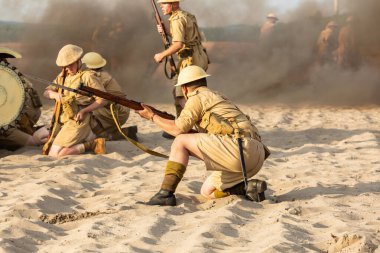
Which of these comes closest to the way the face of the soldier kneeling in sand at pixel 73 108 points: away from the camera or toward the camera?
toward the camera

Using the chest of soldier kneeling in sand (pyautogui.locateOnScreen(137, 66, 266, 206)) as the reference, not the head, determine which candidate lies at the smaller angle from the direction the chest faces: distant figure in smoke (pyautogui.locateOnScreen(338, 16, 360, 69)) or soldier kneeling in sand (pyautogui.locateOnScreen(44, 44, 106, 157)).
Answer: the soldier kneeling in sand

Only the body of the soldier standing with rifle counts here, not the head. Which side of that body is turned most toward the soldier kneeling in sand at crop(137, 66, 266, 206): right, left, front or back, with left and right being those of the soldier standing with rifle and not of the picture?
left

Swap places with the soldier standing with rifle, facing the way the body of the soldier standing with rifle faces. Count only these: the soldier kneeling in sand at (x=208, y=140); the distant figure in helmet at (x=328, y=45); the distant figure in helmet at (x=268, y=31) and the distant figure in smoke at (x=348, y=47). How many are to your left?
1

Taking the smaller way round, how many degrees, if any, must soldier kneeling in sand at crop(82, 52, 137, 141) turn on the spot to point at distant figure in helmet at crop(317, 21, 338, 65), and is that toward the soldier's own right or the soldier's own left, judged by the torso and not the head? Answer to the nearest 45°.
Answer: approximately 135° to the soldier's own right

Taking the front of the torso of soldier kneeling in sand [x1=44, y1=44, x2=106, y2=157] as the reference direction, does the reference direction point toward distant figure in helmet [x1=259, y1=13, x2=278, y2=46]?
no

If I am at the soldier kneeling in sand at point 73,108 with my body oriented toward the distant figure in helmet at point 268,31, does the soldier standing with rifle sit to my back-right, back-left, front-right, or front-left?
front-right

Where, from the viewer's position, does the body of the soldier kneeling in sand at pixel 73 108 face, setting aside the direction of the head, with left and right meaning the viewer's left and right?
facing the viewer and to the left of the viewer

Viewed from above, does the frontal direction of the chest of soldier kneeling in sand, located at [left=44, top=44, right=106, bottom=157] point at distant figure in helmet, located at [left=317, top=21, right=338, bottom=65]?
no

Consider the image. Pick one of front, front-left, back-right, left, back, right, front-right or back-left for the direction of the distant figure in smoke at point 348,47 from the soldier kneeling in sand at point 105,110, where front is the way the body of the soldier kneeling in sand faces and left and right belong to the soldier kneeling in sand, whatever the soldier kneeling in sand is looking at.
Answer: back-right

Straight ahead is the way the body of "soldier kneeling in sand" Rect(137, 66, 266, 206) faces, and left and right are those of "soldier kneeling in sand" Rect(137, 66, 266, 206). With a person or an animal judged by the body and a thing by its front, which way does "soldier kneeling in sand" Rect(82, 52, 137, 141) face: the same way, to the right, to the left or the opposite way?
the same way

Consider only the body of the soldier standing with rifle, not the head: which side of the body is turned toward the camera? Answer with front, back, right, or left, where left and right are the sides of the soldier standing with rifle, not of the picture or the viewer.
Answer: left

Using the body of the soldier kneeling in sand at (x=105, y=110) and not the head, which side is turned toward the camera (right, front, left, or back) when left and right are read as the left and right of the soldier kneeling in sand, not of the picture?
left

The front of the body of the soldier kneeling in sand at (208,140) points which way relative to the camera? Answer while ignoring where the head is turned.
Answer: to the viewer's left
